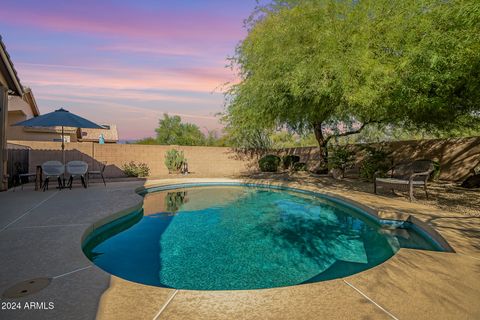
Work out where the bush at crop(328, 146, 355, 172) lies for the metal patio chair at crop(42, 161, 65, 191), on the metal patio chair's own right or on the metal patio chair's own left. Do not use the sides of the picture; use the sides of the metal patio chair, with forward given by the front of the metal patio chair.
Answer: on the metal patio chair's own right

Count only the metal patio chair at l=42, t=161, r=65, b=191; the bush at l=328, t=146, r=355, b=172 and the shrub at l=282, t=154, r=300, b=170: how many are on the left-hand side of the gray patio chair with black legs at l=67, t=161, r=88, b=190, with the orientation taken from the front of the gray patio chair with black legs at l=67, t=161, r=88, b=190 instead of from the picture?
1

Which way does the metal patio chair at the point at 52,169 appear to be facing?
away from the camera

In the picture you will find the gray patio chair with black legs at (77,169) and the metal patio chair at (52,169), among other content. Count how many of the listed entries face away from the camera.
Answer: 2

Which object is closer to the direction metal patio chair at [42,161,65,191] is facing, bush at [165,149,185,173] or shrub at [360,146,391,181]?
the bush

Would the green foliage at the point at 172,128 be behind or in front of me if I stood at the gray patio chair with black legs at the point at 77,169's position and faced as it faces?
in front

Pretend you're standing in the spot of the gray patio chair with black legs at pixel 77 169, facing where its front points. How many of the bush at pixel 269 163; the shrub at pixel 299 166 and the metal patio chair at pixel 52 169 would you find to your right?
2

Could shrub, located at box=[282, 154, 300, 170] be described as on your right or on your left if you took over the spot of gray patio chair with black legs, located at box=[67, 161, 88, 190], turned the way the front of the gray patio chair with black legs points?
on your right

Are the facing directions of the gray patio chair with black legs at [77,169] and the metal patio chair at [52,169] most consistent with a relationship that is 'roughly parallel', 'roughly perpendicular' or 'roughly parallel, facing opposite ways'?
roughly parallel

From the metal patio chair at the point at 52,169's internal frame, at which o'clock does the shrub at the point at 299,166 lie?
The shrub is roughly at 3 o'clock from the metal patio chair.

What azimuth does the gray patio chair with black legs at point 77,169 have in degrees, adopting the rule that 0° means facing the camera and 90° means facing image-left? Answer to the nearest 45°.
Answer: approximately 180°
